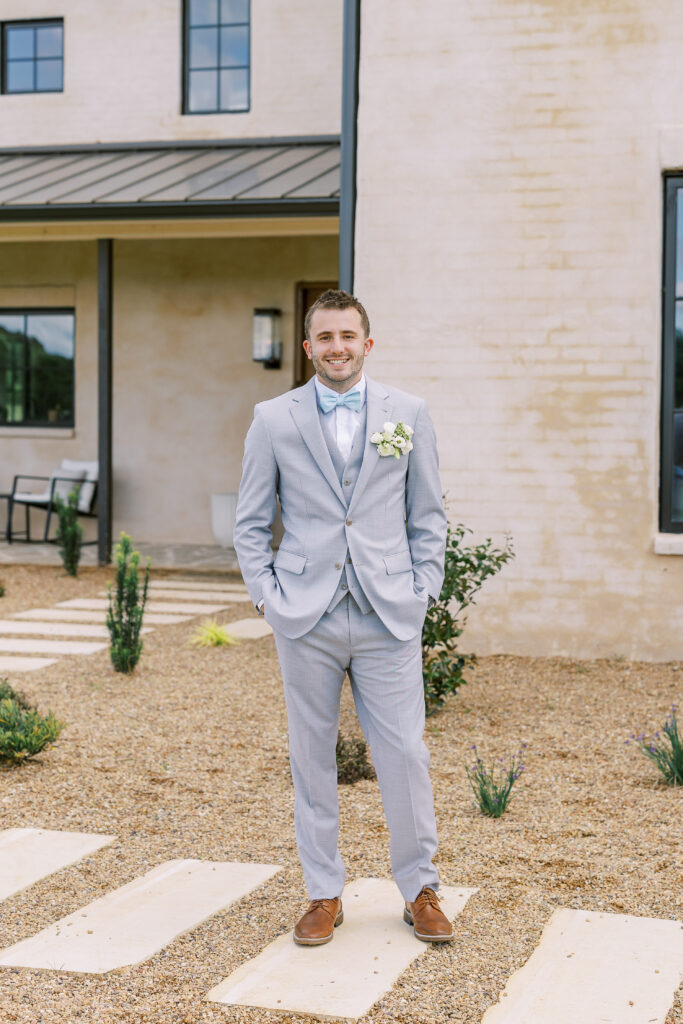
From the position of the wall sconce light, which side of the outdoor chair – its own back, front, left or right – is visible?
back

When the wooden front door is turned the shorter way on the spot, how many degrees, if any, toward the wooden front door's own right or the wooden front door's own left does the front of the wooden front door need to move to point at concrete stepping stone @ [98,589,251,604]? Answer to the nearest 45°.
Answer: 0° — it already faces it

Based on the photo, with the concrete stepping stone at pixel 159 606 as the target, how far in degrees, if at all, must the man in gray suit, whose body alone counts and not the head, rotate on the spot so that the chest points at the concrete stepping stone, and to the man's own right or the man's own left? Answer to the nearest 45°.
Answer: approximately 180°

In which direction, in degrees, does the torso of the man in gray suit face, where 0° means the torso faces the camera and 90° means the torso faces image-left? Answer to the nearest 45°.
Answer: approximately 0°

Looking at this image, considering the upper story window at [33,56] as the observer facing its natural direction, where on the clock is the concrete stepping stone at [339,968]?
The concrete stepping stone is roughly at 12 o'clock from the upper story window.

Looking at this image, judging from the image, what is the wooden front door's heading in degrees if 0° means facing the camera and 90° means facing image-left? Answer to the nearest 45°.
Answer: approximately 0°

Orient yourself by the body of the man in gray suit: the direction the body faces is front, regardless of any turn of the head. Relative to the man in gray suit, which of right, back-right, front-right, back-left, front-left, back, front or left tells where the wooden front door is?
back

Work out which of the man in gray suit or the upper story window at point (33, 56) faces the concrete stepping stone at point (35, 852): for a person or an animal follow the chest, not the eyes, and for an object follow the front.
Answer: the upper story window

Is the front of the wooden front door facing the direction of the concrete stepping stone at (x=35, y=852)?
yes

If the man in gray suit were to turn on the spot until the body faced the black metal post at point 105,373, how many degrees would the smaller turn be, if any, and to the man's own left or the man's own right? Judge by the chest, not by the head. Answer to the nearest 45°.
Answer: approximately 180°
